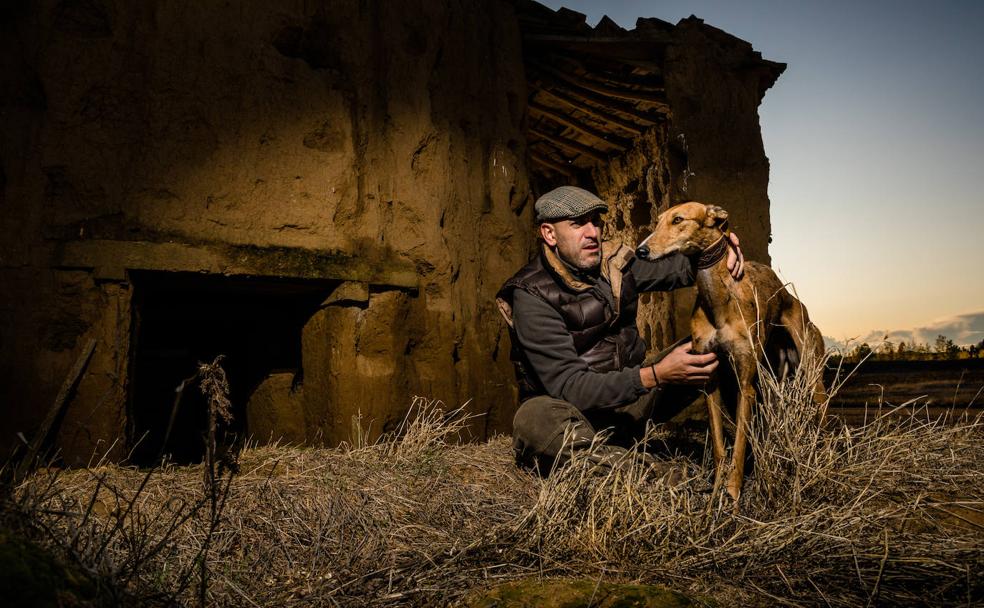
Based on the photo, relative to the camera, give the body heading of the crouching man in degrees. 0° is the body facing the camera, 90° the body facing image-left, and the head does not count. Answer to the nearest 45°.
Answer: approximately 315°

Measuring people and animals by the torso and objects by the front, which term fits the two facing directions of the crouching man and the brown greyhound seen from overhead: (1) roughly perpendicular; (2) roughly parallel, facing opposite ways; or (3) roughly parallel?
roughly perpendicular

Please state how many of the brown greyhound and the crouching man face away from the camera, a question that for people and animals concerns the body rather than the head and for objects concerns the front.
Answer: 0

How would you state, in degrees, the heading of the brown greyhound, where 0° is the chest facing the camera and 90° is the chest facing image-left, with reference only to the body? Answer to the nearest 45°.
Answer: approximately 45°

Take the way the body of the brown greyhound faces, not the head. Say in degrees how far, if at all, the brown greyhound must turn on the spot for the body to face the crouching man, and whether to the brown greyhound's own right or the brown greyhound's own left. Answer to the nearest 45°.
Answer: approximately 90° to the brown greyhound's own right
